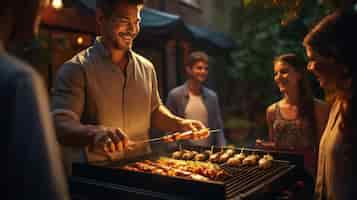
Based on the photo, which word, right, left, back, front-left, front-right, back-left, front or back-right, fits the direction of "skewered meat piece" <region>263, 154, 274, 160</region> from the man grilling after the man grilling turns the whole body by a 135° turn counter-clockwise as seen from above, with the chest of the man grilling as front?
right

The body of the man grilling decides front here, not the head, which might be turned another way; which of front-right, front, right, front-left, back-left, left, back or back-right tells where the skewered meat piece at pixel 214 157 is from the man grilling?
front-left

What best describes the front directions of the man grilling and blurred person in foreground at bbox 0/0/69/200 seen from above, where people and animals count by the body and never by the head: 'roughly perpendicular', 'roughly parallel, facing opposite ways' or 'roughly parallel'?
roughly perpendicular

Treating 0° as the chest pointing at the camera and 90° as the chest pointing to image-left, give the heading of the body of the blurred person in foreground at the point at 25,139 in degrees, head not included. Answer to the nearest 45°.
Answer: approximately 225°

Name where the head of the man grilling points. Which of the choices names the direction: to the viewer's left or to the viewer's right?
to the viewer's right

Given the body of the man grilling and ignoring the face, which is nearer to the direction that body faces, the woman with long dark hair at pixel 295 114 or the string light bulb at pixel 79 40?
the woman with long dark hair

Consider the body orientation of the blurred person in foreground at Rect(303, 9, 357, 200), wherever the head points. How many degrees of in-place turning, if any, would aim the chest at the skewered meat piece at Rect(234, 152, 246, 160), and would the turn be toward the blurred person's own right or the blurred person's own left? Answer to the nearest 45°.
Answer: approximately 45° to the blurred person's own right

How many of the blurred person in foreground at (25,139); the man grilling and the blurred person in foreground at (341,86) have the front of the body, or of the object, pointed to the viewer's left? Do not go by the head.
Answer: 1

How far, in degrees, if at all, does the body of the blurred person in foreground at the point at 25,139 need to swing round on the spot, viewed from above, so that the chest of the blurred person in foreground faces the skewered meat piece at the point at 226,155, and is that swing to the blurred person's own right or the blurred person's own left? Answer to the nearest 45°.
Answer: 0° — they already face it

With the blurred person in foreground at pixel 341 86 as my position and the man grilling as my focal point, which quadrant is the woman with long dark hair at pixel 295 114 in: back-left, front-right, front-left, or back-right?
front-right

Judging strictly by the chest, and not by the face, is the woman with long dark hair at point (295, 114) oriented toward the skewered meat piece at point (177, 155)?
yes

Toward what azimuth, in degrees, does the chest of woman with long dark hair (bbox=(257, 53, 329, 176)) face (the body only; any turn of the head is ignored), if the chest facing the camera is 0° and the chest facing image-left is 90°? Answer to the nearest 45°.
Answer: approximately 45°

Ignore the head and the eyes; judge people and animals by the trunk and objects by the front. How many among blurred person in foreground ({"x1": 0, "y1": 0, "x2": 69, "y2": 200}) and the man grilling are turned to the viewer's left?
0

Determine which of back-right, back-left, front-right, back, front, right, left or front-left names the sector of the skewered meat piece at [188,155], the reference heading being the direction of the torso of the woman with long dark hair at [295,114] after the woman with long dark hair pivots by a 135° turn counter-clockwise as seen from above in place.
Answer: back-right

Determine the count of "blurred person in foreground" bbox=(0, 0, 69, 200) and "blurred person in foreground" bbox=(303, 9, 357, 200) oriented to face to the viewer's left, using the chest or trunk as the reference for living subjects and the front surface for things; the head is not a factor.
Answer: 1

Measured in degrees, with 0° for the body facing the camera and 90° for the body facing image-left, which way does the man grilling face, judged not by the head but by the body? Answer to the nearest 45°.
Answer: approximately 315°

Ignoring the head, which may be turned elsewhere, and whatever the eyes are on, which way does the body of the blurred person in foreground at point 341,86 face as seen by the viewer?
to the viewer's left

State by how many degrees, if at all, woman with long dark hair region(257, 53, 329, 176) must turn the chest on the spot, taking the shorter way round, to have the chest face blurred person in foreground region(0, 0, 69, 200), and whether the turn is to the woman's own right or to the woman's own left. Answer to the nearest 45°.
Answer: approximately 45° to the woman's own left
